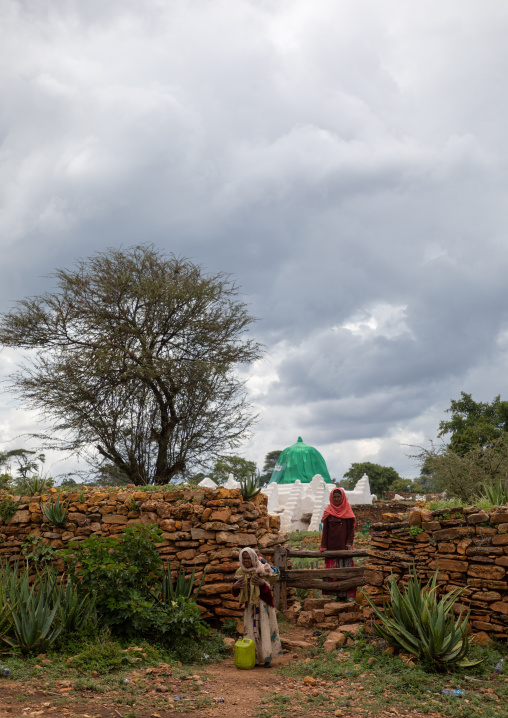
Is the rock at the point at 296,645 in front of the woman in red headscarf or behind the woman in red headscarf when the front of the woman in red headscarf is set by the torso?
in front

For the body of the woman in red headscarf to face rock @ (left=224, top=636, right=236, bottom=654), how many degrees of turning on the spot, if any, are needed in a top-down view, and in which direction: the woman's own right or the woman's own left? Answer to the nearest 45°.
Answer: approximately 45° to the woman's own right

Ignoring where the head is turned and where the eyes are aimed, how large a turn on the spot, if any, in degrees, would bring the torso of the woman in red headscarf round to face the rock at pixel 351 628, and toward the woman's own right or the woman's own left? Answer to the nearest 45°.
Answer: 0° — they already face it

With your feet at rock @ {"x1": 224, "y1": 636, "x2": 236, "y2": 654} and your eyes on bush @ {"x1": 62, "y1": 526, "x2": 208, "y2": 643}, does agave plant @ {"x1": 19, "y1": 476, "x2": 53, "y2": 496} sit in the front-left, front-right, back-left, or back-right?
front-right

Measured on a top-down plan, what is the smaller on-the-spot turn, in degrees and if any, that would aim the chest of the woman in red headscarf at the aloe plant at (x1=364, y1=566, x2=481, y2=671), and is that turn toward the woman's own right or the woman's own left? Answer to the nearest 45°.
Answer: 0° — they already face it

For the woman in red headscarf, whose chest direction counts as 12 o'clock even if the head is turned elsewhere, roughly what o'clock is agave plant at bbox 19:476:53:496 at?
The agave plant is roughly at 3 o'clock from the woman in red headscarf.

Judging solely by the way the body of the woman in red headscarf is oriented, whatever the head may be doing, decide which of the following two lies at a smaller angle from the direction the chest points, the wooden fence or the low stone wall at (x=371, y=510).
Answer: the wooden fence

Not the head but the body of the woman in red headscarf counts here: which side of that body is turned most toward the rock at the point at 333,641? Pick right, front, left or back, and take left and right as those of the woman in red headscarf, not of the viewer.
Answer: front

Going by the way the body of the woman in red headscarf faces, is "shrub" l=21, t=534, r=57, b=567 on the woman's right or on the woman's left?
on the woman's right

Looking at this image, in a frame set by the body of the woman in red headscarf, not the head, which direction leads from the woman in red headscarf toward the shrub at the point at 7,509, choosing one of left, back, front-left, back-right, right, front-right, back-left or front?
right

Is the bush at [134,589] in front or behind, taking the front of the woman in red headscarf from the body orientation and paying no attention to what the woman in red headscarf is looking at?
in front

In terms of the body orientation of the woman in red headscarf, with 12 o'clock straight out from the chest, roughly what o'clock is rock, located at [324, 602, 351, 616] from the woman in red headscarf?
The rock is roughly at 12 o'clock from the woman in red headscarf.

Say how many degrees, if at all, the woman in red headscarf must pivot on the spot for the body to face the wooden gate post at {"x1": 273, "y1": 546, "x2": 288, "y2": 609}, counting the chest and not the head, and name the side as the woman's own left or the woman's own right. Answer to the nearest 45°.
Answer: approximately 45° to the woman's own right

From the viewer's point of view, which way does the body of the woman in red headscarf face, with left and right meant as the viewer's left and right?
facing the viewer
